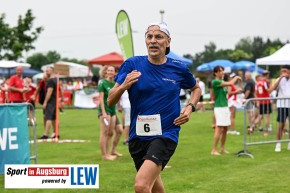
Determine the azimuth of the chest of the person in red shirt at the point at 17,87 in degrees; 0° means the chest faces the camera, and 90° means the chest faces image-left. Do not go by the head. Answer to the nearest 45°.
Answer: approximately 315°

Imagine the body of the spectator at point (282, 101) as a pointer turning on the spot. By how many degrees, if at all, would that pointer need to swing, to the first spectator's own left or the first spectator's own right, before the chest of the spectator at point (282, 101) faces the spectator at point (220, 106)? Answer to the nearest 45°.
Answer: approximately 45° to the first spectator's own right

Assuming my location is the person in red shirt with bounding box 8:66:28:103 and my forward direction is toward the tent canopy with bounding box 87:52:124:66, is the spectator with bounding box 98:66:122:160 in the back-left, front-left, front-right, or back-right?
back-right

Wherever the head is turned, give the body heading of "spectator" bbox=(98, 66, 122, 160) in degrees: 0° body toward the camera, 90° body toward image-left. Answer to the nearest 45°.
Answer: approximately 315°

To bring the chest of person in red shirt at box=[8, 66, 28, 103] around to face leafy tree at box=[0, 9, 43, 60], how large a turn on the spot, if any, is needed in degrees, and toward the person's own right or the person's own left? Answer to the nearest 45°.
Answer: approximately 135° to the person's own left
